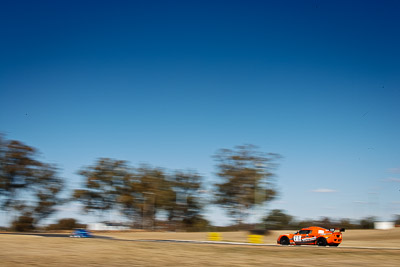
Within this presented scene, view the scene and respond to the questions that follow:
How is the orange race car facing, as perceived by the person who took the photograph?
facing away from the viewer and to the left of the viewer

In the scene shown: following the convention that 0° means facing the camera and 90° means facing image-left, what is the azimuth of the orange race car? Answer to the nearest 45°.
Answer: approximately 135°
